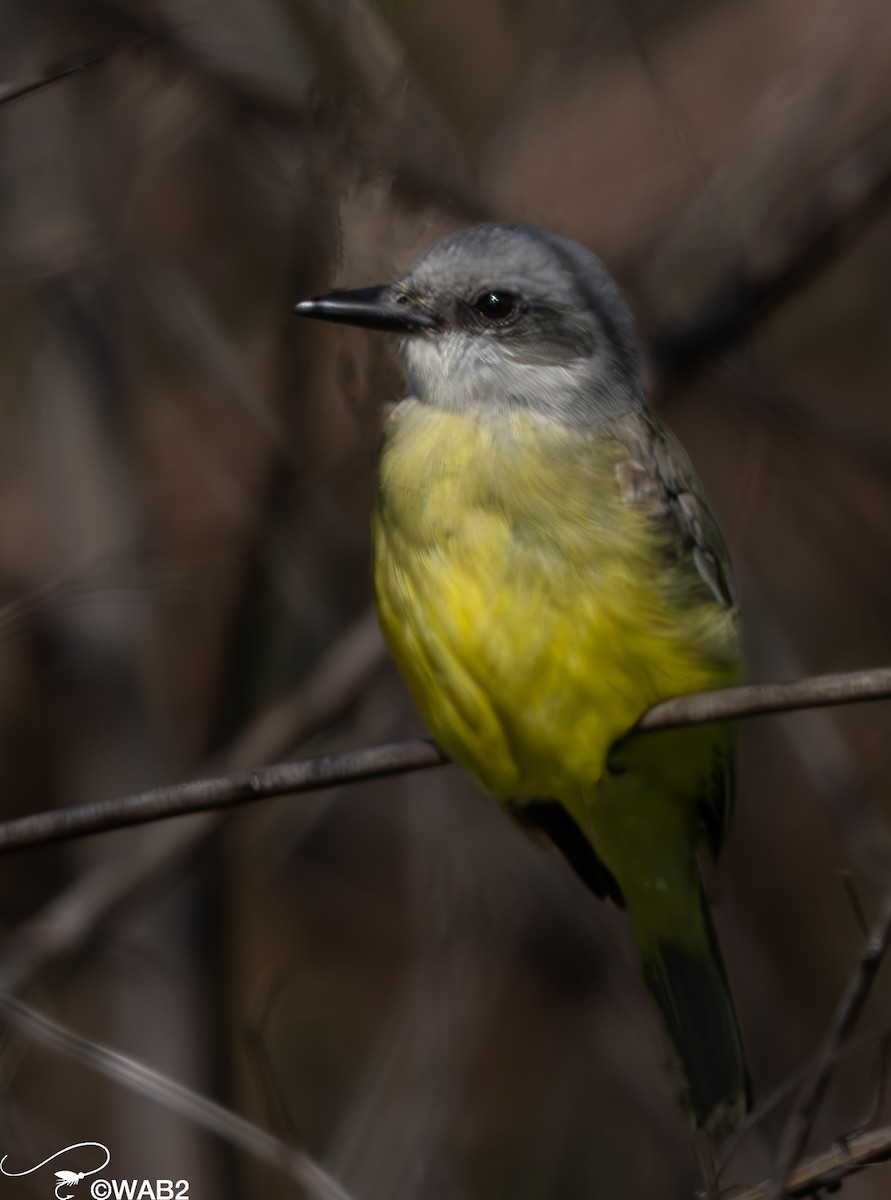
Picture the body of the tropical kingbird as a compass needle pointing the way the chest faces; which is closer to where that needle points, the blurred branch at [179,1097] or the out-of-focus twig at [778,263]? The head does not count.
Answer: the blurred branch

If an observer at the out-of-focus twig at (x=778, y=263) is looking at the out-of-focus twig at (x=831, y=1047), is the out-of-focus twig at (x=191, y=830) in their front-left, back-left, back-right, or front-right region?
front-right

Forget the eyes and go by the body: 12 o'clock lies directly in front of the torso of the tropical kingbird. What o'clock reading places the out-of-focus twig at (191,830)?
The out-of-focus twig is roughly at 3 o'clock from the tropical kingbird.

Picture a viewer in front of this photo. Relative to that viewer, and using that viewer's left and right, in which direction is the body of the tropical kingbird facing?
facing the viewer and to the left of the viewer

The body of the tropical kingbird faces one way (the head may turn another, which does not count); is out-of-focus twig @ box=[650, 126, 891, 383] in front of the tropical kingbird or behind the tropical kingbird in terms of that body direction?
behind

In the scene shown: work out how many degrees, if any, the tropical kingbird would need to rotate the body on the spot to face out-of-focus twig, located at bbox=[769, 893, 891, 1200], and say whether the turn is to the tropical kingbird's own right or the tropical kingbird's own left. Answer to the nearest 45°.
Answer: approximately 135° to the tropical kingbird's own left

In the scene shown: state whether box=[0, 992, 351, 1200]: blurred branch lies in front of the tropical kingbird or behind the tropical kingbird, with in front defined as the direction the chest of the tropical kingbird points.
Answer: in front

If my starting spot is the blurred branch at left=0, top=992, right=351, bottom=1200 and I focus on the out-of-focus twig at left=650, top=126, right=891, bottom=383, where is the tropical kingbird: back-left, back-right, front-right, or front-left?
front-right

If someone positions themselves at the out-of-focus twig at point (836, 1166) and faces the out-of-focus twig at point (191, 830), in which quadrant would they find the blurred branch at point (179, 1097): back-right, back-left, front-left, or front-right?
front-left
